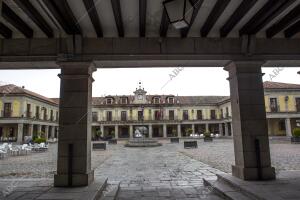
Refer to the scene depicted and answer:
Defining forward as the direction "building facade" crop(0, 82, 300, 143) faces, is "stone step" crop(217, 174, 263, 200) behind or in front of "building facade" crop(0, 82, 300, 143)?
in front

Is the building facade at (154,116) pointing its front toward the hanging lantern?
yes

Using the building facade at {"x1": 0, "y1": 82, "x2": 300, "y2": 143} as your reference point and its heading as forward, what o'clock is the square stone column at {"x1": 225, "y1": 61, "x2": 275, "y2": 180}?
The square stone column is roughly at 12 o'clock from the building facade.

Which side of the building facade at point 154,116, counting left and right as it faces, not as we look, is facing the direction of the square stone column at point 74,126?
front

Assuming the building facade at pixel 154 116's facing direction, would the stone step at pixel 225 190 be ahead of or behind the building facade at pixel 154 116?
ahead

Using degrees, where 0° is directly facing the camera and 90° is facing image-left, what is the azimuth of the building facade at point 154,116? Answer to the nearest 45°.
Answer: approximately 0°
